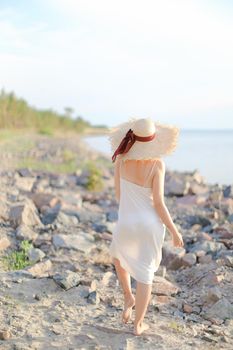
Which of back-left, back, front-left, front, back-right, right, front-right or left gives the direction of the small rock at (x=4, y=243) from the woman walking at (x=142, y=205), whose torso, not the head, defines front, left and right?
front-left

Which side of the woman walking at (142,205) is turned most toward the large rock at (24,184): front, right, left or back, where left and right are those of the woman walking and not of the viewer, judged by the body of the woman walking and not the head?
front

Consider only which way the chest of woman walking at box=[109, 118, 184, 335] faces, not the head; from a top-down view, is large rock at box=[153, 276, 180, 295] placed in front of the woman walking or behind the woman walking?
in front

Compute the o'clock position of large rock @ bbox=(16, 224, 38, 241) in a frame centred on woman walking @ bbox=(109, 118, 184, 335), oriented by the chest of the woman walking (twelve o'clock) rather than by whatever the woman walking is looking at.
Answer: The large rock is roughly at 11 o'clock from the woman walking.

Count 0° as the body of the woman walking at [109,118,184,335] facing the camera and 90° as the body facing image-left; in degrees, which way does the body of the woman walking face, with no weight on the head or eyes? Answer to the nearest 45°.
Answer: approximately 180°

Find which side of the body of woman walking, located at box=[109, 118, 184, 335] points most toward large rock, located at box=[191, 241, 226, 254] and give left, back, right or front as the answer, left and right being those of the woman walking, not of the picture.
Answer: front

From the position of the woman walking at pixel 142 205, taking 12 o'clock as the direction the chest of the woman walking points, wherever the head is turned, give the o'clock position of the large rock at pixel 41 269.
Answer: The large rock is roughly at 11 o'clock from the woman walking.

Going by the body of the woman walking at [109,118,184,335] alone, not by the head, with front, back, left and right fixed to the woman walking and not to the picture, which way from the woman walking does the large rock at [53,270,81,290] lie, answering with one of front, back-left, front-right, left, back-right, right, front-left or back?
front-left

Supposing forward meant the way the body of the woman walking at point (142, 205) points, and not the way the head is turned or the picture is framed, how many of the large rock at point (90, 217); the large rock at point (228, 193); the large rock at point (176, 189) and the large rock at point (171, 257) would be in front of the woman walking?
4

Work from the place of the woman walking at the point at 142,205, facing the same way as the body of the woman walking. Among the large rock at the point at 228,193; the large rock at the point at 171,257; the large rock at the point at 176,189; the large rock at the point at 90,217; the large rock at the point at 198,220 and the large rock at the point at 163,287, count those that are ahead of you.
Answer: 6

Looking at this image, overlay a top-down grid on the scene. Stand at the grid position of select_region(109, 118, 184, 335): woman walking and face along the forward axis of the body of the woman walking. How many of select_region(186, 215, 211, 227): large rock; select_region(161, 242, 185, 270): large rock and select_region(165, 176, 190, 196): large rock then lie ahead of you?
3

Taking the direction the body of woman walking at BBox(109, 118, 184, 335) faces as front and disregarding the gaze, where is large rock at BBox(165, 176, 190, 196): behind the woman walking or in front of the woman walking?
in front
